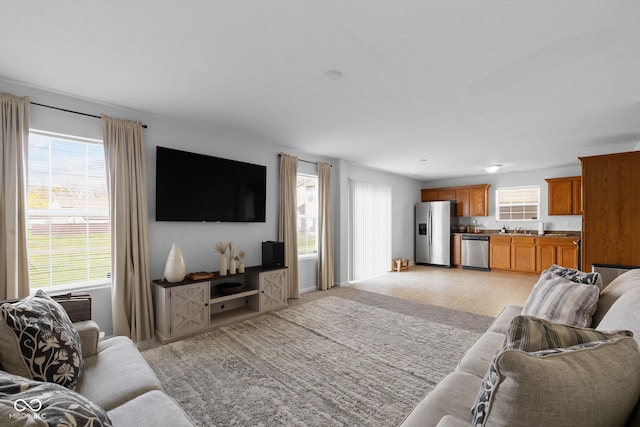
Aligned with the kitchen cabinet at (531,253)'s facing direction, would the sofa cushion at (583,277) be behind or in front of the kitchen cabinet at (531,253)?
in front

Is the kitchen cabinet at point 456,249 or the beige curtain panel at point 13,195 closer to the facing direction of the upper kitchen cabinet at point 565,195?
the beige curtain panel

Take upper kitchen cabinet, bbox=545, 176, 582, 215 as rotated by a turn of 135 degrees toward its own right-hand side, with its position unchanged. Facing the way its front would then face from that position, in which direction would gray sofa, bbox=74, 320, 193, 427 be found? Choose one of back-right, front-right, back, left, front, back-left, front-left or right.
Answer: back-left

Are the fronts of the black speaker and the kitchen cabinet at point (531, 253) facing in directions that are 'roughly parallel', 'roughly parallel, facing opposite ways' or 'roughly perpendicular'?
roughly perpendicular

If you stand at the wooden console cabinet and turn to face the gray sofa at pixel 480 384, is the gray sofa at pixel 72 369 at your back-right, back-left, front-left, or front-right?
front-right

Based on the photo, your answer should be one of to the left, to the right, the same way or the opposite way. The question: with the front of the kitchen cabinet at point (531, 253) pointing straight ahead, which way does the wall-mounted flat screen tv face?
to the left

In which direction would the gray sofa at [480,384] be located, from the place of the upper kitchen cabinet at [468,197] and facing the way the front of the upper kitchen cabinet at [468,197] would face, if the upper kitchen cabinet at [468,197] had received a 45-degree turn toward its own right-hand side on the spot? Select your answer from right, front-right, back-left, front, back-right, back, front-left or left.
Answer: front-left

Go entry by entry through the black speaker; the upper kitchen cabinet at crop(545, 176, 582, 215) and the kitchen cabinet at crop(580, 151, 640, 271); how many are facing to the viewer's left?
1

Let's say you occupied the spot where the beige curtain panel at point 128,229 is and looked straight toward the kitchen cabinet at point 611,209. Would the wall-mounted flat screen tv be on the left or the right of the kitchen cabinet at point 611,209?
left

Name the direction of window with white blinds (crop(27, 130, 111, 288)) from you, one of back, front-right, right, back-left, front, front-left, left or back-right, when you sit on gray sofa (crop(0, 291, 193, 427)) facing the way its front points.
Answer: left

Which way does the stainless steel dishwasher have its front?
toward the camera

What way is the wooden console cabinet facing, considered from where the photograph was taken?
facing the viewer and to the right of the viewer

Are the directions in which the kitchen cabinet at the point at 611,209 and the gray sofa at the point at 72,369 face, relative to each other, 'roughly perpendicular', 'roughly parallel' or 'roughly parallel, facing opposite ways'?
roughly perpendicular

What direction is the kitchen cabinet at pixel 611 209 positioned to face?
to the viewer's left

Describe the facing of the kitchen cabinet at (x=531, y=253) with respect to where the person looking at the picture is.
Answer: facing the viewer

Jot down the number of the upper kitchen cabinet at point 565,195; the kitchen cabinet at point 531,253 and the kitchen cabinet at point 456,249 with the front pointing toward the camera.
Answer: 3

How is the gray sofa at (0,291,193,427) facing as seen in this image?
to the viewer's right

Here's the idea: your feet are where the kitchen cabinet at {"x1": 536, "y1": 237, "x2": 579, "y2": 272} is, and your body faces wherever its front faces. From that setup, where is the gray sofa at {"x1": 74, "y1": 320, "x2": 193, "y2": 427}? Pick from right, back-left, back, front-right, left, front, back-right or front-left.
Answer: front
